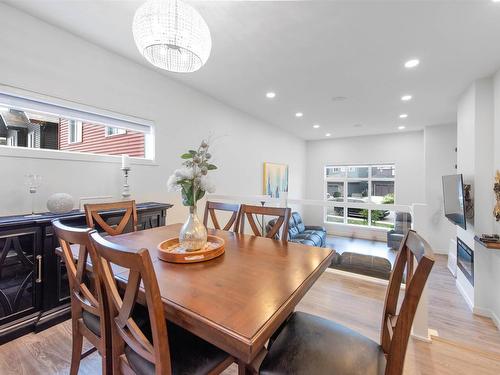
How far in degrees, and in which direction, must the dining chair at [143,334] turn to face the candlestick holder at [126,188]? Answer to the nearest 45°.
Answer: approximately 45° to its left

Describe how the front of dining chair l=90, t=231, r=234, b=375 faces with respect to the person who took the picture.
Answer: facing away from the viewer and to the right of the viewer

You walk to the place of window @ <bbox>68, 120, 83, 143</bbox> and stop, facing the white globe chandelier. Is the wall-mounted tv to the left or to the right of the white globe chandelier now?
left

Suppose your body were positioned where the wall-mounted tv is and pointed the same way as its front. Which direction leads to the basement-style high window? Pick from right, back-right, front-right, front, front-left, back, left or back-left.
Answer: front-left

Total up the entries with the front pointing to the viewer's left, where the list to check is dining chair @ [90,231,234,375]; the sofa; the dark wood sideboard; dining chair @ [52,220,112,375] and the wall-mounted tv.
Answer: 1

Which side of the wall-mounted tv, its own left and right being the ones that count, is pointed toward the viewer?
left

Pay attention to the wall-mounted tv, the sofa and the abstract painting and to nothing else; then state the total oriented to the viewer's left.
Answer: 1

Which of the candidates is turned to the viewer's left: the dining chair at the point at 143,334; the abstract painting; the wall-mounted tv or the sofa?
the wall-mounted tv

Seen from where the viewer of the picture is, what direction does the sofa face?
facing the viewer and to the right of the viewer

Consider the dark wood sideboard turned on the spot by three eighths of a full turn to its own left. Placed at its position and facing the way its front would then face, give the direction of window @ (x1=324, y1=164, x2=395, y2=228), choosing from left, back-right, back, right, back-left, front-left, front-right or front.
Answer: right

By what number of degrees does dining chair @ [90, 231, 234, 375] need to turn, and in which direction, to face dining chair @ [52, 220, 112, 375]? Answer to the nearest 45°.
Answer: approximately 90° to its left
